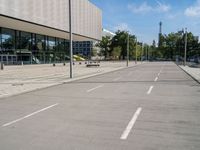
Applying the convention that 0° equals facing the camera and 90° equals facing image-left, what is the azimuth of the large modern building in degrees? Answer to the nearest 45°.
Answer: approximately 315°
